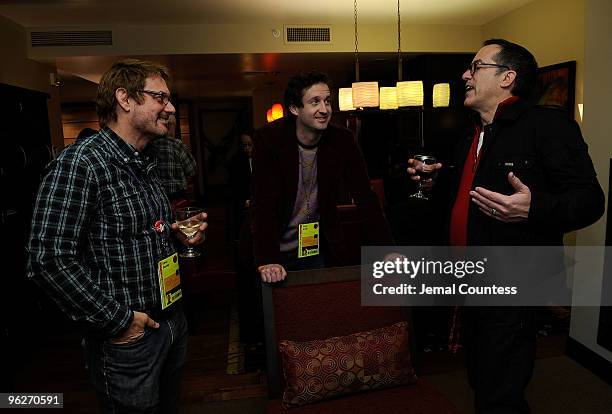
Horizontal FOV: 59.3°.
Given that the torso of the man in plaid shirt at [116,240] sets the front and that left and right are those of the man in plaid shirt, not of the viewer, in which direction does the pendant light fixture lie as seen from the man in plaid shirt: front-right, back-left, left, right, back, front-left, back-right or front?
front-left

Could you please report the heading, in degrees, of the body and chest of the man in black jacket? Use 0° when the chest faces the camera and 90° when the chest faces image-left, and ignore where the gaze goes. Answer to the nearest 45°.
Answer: approximately 45°

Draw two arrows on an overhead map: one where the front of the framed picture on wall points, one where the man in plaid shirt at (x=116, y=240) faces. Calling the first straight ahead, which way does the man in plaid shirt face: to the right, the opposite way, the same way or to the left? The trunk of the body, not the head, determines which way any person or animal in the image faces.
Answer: the opposite way

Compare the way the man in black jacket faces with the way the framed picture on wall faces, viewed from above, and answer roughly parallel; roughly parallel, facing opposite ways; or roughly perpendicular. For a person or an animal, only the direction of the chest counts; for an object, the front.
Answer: roughly parallel

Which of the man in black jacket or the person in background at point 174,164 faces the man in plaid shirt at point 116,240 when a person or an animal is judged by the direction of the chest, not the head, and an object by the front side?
the man in black jacket

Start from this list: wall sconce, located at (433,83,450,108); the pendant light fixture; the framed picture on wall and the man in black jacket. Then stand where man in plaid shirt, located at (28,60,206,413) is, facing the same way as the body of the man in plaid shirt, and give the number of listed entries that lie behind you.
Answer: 0

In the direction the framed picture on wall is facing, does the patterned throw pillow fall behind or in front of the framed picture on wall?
in front

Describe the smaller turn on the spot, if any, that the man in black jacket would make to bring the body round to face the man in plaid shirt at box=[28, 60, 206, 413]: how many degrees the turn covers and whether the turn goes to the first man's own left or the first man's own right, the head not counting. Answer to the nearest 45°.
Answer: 0° — they already face them

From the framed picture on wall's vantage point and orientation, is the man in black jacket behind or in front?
in front

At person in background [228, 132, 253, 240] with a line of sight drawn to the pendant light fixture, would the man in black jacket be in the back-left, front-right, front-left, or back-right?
front-right

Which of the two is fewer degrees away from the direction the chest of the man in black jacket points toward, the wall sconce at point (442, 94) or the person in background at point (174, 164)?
the person in background

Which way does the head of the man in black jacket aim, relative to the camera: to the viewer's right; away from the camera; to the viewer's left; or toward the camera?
to the viewer's left

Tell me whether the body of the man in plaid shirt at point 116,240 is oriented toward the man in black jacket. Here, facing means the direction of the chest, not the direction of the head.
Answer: yes

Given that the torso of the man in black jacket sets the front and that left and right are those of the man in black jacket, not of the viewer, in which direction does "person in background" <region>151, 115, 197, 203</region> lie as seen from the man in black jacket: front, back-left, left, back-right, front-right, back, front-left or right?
front-right

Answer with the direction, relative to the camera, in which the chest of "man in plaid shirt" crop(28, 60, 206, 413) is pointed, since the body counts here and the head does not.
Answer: to the viewer's right

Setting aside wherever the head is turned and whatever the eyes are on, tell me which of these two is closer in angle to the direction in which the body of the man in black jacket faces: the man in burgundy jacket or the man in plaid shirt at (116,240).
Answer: the man in plaid shirt

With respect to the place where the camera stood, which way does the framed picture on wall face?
facing the viewer and to the left of the viewer

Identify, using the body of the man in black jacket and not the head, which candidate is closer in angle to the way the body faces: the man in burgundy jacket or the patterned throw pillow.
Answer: the patterned throw pillow

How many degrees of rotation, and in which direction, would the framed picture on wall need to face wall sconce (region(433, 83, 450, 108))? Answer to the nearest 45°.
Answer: approximately 45° to its right

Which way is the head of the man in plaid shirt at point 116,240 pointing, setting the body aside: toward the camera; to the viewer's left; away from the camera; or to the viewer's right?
to the viewer's right
